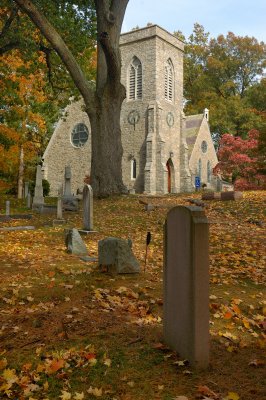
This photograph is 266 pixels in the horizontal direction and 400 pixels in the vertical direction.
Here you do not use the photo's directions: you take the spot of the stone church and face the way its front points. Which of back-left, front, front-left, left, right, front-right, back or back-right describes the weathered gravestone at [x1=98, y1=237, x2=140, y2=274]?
front-right

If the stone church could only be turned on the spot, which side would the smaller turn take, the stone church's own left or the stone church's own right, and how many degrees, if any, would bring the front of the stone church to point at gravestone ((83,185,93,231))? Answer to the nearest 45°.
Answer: approximately 45° to the stone church's own right

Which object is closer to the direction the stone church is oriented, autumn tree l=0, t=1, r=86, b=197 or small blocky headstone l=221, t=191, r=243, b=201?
the small blocky headstone

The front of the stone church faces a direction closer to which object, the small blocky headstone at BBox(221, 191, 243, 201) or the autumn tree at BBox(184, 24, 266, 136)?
the small blocky headstone

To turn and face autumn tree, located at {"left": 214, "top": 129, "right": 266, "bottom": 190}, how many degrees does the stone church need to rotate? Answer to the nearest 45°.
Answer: approximately 45° to its left

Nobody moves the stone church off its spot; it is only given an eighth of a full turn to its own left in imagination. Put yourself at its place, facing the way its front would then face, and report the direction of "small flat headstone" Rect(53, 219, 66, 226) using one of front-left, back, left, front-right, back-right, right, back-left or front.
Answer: right

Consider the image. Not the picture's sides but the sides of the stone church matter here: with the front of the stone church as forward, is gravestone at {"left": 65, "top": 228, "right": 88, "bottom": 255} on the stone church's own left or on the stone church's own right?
on the stone church's own right

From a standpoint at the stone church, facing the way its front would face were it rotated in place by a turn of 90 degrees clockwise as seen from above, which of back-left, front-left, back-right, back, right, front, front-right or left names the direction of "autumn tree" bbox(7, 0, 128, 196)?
front-left

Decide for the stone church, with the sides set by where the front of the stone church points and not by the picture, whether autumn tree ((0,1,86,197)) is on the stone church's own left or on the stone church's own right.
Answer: on the stone church's own right

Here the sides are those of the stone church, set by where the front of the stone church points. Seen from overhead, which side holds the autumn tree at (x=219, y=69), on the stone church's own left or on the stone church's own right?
on the stone church's own left
